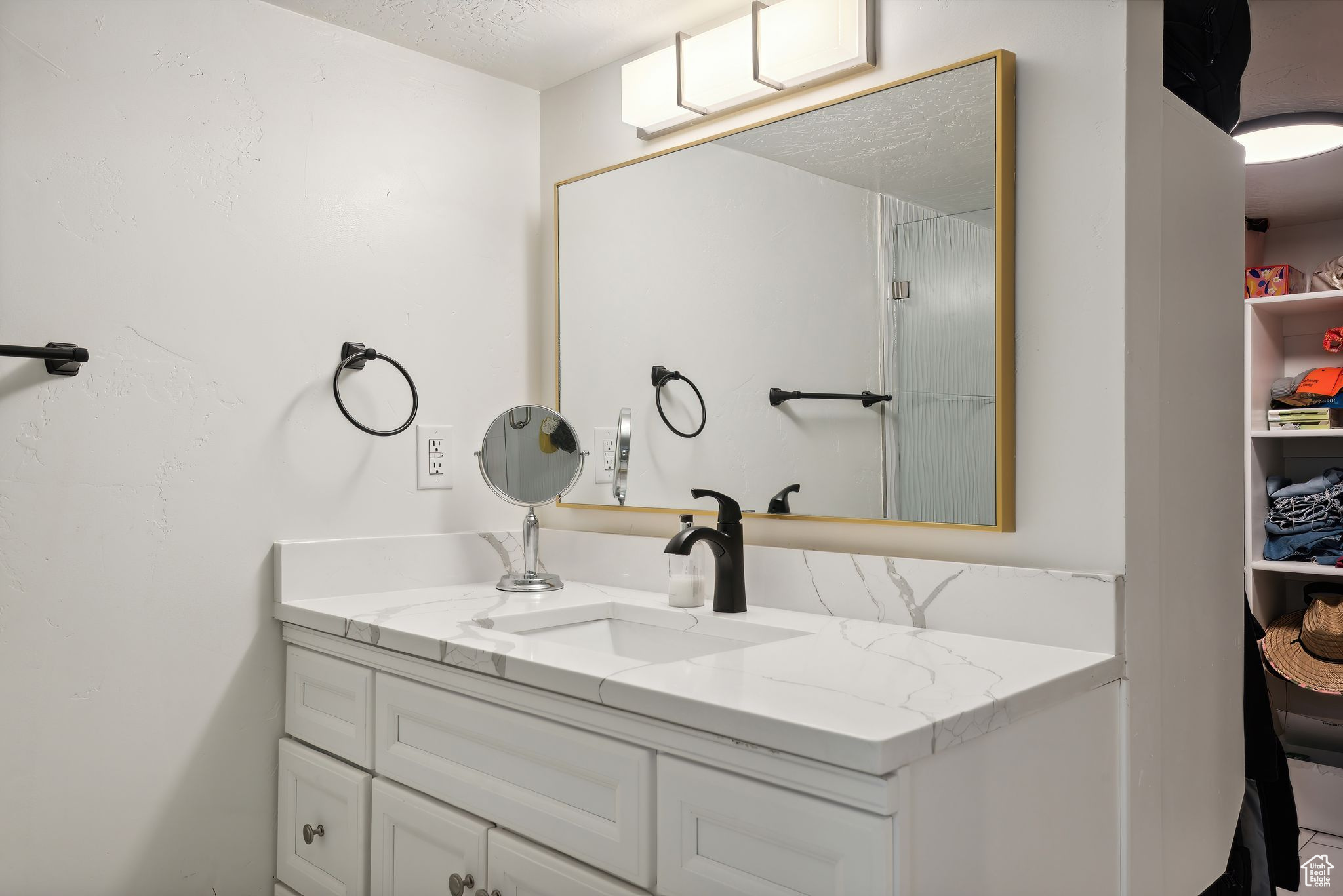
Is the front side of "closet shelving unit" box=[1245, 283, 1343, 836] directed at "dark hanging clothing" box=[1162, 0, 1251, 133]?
yes

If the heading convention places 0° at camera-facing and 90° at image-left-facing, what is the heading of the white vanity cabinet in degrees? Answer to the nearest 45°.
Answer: approximately 45°

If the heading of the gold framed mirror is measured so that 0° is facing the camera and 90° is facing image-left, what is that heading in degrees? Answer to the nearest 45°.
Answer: approximately 45°

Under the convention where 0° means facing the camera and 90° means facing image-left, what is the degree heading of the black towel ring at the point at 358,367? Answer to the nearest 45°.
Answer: approximately 315°

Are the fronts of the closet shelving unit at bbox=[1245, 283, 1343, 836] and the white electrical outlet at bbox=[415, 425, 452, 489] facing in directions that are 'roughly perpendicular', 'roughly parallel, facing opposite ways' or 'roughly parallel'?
roughly perpendicular

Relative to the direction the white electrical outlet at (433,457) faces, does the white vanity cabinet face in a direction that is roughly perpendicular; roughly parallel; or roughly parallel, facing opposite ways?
roughly perpendicular

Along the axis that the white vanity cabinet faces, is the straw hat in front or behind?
behind

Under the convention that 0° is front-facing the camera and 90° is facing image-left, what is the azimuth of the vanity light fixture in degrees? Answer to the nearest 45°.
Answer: approximately 45°

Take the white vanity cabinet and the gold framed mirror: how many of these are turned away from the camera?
0

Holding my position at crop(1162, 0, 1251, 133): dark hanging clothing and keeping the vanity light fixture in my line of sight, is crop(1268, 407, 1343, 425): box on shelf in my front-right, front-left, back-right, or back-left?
back-right

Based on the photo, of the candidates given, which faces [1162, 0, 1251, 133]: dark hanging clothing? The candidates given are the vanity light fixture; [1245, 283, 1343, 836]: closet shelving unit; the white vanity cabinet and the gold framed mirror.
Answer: the closet shelving unit

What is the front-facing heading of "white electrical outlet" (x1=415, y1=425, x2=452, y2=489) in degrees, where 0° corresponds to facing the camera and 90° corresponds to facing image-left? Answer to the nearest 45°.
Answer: approximately 315°
